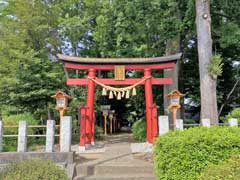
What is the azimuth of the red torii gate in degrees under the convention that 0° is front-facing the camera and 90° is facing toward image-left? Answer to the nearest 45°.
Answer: approximately 0°

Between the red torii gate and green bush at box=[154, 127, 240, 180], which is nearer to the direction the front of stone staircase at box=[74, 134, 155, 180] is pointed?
the green bush

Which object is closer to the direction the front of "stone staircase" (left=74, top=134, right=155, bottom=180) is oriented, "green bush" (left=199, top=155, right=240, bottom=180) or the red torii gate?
the green bush

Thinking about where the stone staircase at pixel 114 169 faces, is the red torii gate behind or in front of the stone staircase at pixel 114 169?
behind

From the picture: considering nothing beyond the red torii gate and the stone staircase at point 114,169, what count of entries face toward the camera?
2

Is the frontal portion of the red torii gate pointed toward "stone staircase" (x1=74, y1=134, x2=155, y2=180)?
yes
